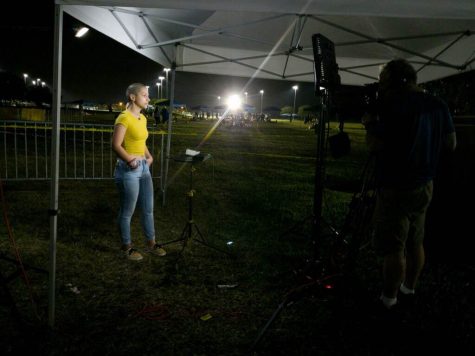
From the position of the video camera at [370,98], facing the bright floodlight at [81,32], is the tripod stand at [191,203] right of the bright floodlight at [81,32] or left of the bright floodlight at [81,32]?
right

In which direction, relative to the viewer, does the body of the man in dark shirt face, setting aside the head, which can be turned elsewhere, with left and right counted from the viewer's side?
facing away from the viewer and to the left of the viewer

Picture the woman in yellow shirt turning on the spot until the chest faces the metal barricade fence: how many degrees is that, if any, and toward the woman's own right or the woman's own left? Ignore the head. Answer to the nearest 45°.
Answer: approximately 135° to the woman's own left

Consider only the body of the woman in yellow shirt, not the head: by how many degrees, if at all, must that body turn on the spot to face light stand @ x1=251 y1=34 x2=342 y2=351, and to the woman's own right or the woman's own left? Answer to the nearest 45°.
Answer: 0° — they already face it

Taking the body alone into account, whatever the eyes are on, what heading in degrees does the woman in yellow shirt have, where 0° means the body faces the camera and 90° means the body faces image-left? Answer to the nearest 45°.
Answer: approximately 315°

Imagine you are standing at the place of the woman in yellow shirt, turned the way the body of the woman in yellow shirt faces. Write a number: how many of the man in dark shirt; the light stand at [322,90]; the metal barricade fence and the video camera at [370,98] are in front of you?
3

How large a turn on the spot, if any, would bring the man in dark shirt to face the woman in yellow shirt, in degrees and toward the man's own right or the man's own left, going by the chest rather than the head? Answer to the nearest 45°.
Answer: approximately 45° to the man's own left
